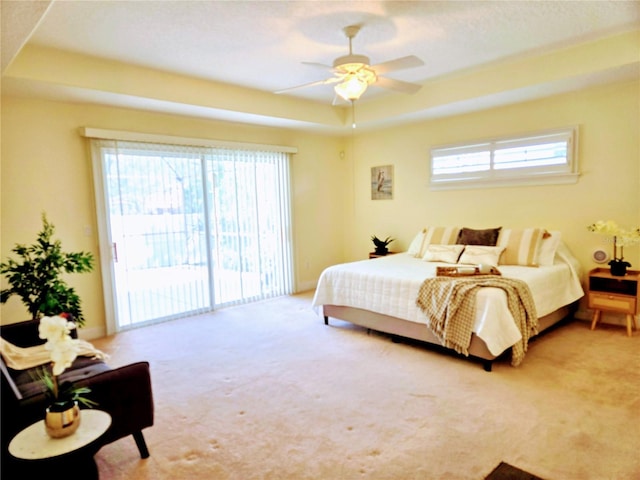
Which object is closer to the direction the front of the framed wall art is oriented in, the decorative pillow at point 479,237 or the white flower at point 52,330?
the white flower

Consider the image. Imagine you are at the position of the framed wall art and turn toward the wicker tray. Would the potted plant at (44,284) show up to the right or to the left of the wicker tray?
right

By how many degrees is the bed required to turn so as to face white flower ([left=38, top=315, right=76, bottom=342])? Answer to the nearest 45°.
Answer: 0° — it already faces it

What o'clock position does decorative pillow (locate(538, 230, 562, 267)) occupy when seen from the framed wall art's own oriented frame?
The decorative pillow is roughly at 9 o'clock from the framed wall art.

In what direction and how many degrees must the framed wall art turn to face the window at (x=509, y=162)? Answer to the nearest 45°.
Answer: approximately 90° to its left

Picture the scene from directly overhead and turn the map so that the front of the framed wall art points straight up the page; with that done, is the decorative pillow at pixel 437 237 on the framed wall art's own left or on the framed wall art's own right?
on the framed wall art's own left

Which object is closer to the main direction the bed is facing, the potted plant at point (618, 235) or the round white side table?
the round white side table

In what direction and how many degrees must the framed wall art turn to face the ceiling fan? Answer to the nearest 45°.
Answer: approximately 45° to its left

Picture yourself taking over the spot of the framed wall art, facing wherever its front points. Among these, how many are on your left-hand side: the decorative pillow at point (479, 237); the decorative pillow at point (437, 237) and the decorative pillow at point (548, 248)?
3

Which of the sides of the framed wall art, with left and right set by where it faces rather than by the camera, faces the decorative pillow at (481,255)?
left

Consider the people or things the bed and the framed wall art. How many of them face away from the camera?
0

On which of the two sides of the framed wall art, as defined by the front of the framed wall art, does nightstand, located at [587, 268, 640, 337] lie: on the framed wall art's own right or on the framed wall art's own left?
on the framed wall art's own left
